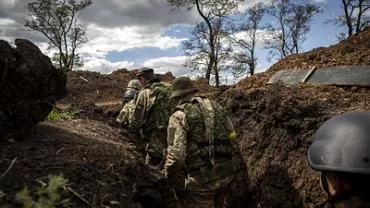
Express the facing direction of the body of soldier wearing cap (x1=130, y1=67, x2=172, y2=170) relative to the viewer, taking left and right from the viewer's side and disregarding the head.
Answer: facing away from the viewer and to the left of the viewer

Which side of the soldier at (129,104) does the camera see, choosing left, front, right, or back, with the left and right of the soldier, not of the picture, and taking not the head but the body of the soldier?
back

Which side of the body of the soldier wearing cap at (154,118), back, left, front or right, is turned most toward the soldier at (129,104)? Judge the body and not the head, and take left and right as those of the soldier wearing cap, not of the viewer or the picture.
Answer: front

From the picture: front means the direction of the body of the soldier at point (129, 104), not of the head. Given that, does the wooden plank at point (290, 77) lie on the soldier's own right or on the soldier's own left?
on the soldier's own right

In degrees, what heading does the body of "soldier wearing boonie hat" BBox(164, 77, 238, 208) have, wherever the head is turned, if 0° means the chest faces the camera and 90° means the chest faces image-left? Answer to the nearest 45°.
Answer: approximately 135°

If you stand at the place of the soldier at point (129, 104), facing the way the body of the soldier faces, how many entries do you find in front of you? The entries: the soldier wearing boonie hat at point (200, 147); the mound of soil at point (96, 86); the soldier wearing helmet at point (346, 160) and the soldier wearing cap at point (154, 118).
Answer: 1

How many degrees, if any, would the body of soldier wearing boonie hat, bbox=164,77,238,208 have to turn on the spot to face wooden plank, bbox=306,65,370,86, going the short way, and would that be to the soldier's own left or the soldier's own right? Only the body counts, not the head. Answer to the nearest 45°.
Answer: approximately 90° to the soldier's own right

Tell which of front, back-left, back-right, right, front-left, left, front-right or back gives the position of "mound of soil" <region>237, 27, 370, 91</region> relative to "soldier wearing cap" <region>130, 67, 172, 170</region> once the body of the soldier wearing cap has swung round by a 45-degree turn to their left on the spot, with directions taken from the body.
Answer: back-right

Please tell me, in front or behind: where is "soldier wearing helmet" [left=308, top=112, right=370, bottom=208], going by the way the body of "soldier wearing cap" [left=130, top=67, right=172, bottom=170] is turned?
behind

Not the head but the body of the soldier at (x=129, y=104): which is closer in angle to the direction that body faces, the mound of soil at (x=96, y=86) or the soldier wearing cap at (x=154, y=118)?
the mound of soil

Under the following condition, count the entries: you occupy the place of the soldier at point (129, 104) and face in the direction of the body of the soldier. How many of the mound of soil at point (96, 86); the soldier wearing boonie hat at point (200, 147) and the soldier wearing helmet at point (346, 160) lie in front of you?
1
